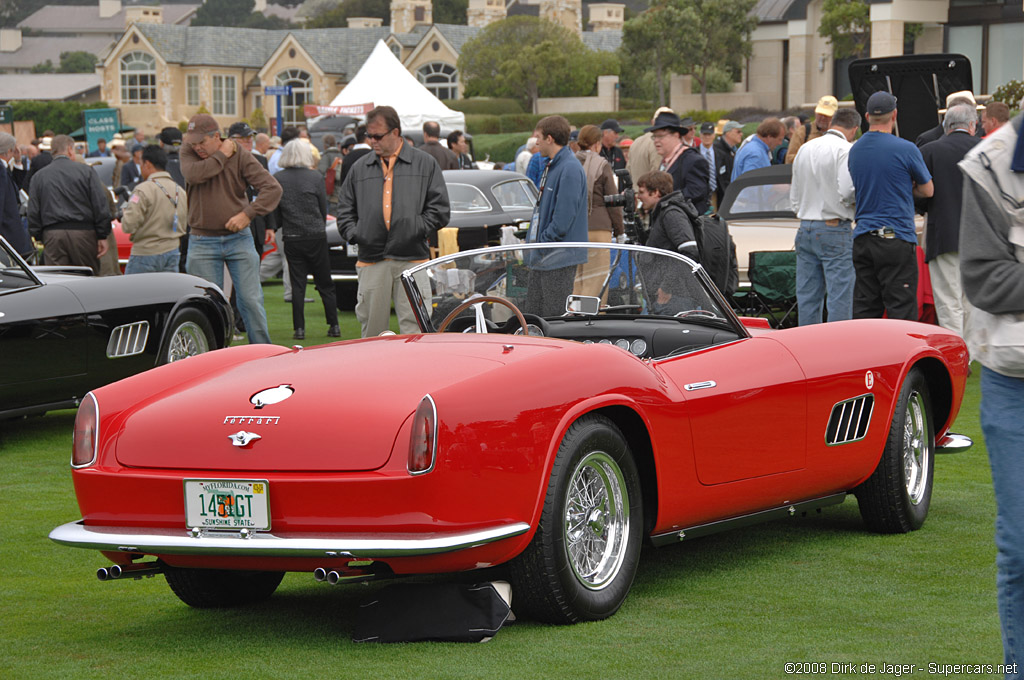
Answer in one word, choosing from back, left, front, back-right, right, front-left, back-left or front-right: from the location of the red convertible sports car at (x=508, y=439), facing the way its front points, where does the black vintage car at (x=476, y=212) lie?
front-left

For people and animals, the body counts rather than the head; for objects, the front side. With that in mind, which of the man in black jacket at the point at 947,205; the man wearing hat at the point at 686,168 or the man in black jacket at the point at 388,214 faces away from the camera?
the man in black jacket at the point at 947,205

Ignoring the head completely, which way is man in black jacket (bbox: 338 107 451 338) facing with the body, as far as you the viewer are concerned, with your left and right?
facing the viewer

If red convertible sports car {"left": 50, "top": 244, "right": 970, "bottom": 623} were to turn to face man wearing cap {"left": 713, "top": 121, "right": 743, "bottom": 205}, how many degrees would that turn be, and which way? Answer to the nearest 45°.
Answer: approximately 45° to its left

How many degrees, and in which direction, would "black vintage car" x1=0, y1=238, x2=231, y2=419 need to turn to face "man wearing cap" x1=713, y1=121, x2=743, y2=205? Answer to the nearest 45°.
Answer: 0° — it already faces them

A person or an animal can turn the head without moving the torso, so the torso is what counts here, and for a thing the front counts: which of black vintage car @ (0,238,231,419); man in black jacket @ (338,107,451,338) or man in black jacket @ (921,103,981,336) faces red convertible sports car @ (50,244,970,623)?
man in black jacket @ (338,107,451,338)

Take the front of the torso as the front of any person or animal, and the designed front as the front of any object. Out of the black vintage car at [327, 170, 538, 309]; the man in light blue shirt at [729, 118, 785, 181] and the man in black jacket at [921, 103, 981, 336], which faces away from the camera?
the man in black jacket

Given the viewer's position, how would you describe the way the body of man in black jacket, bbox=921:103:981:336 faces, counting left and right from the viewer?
facing away from the viewer

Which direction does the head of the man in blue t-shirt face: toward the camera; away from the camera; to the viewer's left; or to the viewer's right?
away from the camera

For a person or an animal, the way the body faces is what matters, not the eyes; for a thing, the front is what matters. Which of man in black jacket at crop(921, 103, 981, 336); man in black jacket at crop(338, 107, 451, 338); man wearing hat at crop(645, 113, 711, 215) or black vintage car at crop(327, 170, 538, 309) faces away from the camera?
man in black jacket at crop(921, 103, 981, 336)
